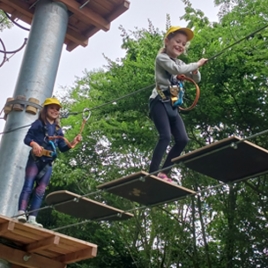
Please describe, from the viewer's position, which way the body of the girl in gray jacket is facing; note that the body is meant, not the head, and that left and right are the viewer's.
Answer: facing the viewer and to the right of the viewer
